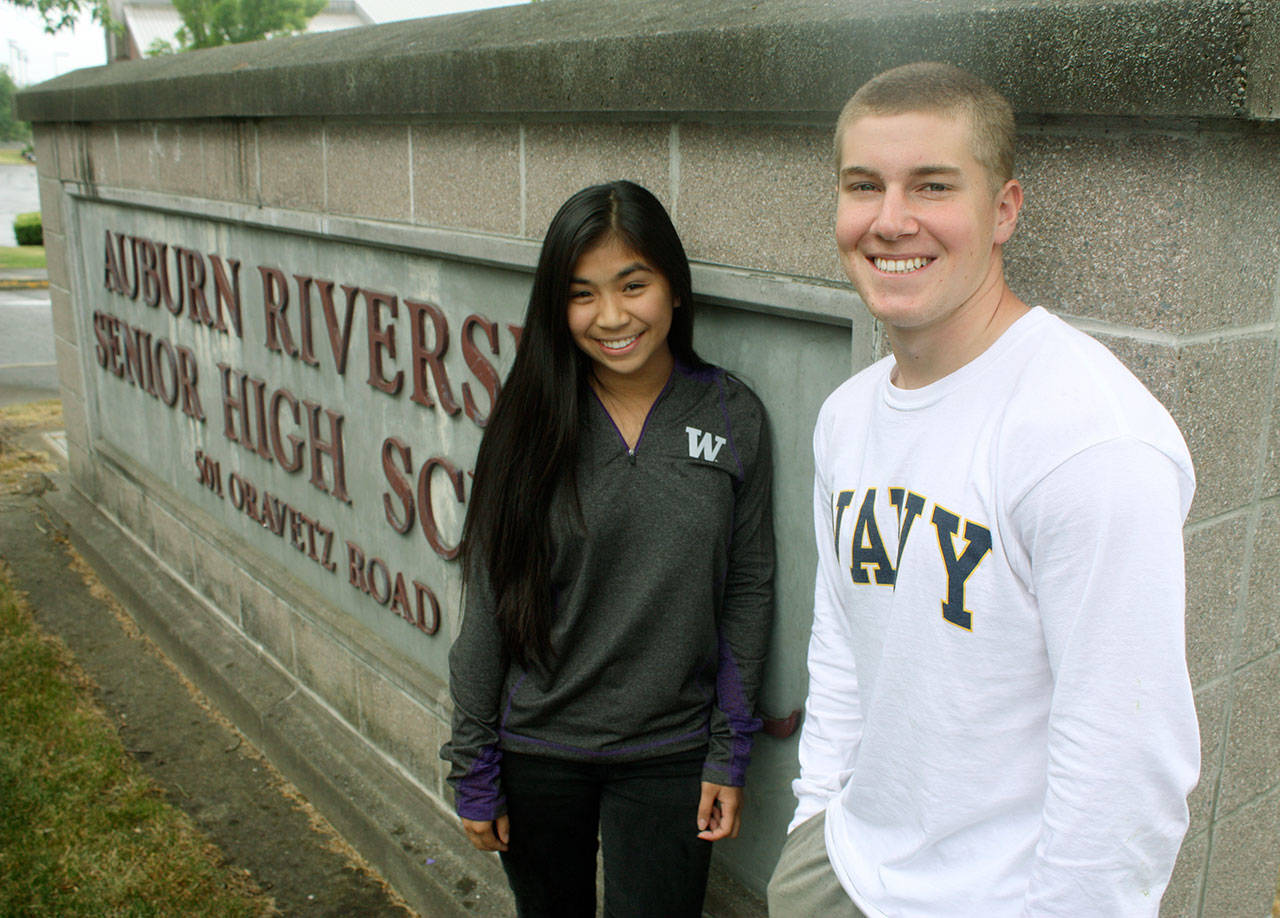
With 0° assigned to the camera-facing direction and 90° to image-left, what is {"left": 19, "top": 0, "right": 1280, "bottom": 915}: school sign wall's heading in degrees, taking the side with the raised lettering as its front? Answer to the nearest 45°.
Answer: approximately 45°

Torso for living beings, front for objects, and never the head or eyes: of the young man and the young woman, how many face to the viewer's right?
0

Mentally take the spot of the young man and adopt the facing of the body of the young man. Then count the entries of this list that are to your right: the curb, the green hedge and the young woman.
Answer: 3

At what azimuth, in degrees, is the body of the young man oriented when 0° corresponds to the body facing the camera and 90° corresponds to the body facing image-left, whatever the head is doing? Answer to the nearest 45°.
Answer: approximately 45°

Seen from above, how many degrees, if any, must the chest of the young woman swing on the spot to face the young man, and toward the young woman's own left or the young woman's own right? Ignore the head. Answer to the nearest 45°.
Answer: approximately 45° to the young woman's own left

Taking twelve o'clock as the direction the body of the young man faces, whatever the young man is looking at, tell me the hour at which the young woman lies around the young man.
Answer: The young woman is roughly at 3 o'clock from the young man.

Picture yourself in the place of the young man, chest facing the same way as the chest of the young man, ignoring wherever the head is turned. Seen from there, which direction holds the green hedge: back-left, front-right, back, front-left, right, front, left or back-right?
right

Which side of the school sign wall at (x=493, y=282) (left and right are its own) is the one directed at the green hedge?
right

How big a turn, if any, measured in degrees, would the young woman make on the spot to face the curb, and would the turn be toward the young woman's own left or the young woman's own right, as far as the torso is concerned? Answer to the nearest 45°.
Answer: approximately 135° to the young woman's own right
